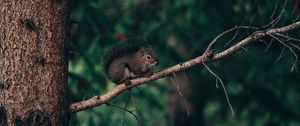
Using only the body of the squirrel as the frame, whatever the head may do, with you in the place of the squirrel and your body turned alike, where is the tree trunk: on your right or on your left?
on your right

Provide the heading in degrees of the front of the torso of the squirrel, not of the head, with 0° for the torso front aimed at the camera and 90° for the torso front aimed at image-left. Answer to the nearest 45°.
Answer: approximately 270°
